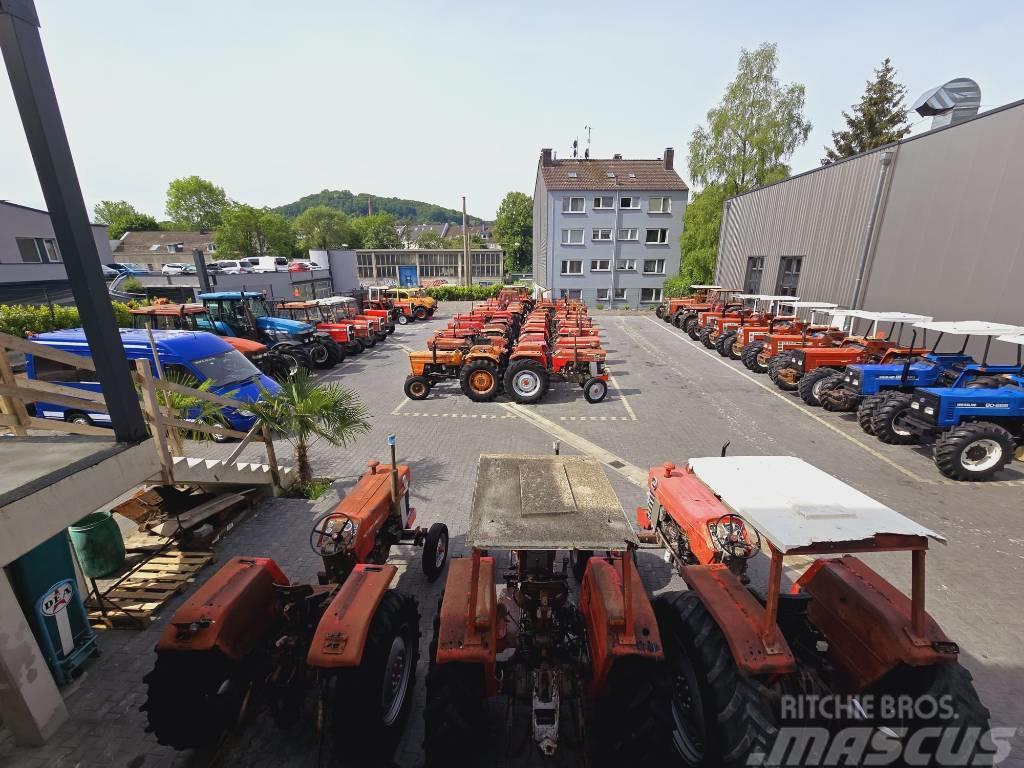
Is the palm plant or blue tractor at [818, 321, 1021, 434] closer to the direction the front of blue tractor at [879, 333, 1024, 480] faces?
the palm plant

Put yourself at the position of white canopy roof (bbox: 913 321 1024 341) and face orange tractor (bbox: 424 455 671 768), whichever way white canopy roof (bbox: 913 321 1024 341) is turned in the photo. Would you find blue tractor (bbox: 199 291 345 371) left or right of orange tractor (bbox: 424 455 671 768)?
right

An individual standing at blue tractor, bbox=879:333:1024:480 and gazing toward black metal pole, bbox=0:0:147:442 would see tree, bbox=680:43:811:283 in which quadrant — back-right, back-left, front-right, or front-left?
back-right

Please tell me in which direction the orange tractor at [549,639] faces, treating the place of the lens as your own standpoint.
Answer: facing away from the viewer

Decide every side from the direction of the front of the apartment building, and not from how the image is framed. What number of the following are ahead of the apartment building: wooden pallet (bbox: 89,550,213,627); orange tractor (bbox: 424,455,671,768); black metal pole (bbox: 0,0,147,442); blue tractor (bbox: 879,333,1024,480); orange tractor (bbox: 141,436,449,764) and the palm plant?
6

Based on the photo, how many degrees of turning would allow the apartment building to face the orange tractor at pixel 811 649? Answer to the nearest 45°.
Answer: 0° — it already faces it

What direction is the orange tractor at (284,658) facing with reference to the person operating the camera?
facing away from the viewer and to the right of the viewer

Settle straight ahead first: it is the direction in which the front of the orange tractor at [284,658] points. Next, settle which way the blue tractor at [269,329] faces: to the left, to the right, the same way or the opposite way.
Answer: to the right

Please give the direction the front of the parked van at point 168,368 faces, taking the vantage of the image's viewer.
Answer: facing the viewer and to the right of the viewer

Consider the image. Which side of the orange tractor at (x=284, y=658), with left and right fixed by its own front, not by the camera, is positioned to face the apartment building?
front

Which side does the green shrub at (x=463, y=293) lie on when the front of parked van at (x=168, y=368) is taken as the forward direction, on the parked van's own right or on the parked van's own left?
on the parked van's own left

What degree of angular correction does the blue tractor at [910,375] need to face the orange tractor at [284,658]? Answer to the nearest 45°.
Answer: approximately 45° to its left

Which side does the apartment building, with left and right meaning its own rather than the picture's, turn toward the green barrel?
front

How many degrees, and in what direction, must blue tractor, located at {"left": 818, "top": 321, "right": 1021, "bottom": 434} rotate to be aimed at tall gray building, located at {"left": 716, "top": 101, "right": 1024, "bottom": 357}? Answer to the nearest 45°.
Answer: approximately 135° to its right

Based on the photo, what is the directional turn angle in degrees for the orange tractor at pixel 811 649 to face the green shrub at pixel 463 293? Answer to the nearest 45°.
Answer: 0° — it already faces it

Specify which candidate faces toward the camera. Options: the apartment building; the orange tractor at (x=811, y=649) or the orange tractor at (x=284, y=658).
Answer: the apartment building
